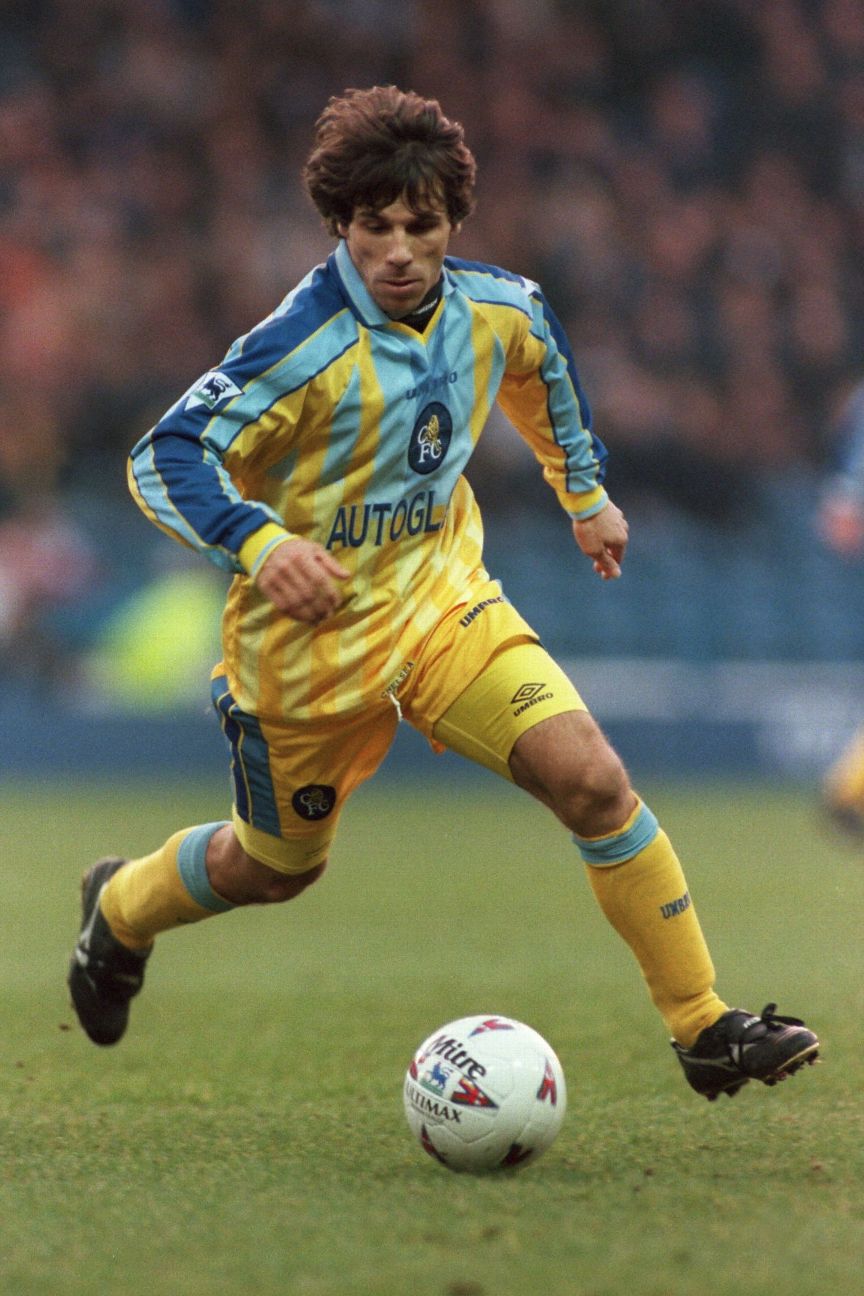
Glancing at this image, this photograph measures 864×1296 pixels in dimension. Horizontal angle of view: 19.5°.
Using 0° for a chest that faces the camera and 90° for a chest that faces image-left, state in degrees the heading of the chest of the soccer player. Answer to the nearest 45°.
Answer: approximately 315°

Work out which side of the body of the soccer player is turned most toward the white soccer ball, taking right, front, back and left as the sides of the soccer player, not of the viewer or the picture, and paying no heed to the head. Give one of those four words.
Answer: front
